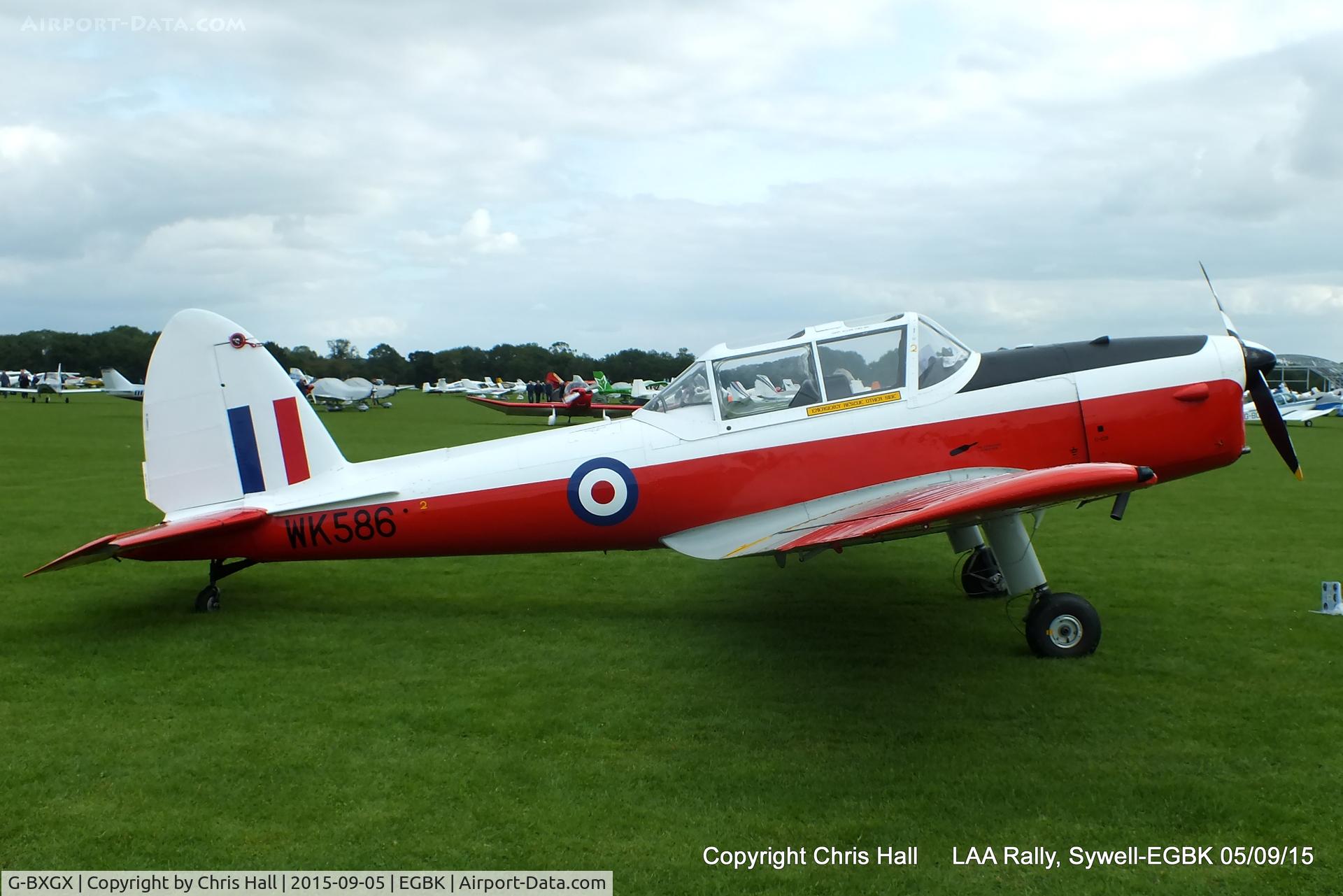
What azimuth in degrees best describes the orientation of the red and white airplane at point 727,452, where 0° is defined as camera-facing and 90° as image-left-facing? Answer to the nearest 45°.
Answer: approximately 270°

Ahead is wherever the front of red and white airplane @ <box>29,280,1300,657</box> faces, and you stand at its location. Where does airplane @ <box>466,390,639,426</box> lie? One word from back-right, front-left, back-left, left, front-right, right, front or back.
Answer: left

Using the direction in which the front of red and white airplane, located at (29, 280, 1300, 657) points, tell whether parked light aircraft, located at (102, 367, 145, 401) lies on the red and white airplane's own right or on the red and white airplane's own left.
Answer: on the red and white airplane's own left

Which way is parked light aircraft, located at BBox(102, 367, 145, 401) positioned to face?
to the viewer's right

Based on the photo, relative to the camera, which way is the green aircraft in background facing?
to the viewer's right

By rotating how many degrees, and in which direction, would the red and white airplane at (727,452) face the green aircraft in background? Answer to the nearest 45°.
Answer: approximately 90° to its left

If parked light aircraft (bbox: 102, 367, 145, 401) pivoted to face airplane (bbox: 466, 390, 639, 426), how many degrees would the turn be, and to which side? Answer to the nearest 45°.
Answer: approximately 45° to its right
